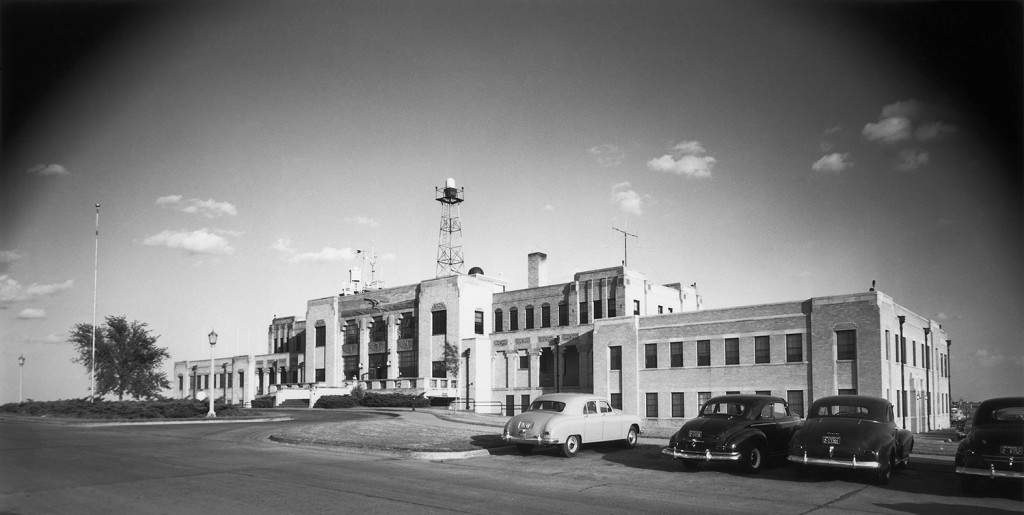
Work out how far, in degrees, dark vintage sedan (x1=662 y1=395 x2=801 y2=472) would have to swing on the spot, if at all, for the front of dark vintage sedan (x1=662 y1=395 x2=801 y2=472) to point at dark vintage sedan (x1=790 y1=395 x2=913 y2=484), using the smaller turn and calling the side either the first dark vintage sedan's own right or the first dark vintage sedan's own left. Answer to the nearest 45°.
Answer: approximately 90° to the first dark vintage sedan's own right

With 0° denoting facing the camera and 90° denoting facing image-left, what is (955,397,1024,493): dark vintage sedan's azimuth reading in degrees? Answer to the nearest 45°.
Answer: approximately 180°

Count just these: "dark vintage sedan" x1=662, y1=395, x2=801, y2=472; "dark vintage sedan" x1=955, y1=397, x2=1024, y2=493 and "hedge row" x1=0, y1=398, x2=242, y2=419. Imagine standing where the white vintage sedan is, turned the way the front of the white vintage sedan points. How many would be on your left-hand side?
1

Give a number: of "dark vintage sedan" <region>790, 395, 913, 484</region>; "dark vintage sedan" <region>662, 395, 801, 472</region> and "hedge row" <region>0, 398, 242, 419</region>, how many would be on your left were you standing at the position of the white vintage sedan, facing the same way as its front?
1

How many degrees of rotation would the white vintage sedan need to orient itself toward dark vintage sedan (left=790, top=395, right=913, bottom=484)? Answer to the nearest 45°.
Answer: approximately 90° to its right

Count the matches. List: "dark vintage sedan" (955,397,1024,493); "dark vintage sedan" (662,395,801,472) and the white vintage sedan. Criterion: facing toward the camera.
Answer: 0

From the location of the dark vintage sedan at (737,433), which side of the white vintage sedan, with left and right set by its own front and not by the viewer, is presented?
right

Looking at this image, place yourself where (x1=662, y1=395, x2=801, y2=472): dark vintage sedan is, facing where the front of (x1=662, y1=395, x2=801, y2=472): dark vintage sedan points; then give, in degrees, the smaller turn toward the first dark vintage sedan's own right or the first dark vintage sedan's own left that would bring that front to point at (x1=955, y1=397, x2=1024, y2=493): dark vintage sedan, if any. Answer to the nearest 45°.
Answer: approximately 90° to the first dark vintage sedan's own right

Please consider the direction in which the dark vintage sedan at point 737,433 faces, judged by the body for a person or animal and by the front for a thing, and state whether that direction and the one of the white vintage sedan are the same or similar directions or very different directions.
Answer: same or similar directions

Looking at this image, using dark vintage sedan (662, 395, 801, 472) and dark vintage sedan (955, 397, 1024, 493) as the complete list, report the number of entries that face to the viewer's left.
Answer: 0

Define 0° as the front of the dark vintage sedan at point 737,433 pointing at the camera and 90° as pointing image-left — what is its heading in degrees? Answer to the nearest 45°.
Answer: approximately 225°

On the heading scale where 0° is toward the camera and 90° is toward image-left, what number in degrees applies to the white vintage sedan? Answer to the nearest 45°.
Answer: approximately 225°
